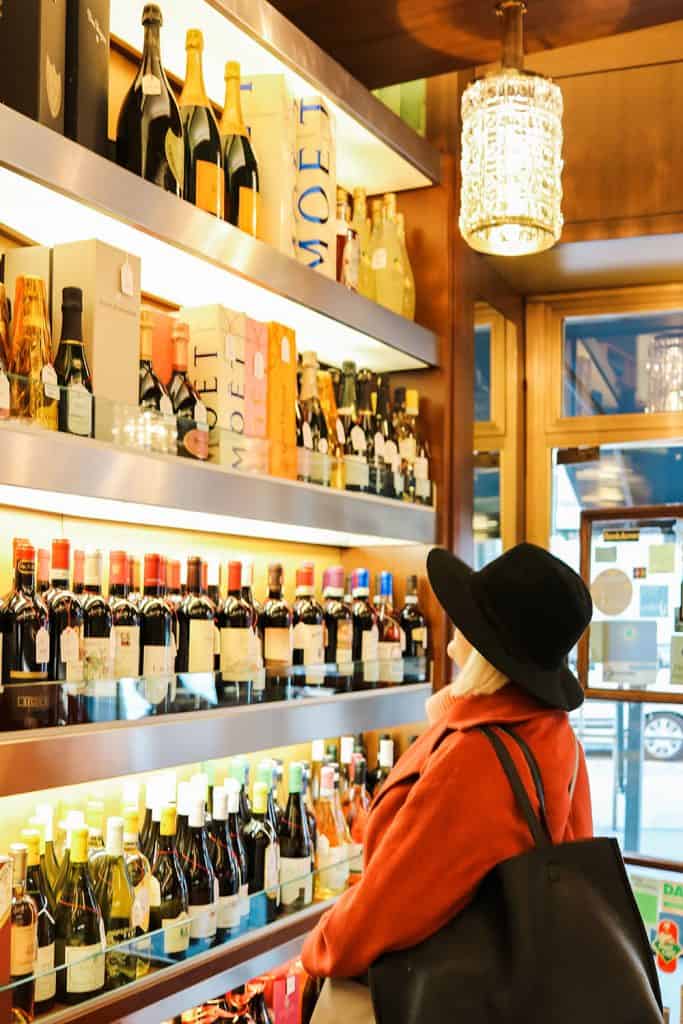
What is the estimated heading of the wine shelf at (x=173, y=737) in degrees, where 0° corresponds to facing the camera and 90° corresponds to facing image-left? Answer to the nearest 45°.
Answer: approximately 315°

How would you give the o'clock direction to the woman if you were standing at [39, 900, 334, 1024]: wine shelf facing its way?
The woman is roughly at 12 o'clock from the wine shelf.

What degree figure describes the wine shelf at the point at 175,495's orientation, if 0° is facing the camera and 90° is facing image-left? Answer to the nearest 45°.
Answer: approximately 315°

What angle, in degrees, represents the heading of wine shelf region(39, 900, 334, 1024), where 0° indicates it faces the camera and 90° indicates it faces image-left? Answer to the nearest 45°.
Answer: approximately 315°

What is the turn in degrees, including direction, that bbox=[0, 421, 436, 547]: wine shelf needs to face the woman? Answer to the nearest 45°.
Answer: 0° — it already faces them

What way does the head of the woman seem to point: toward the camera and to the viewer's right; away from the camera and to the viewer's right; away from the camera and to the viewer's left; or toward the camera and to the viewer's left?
away from the camera and to the viewer's left
